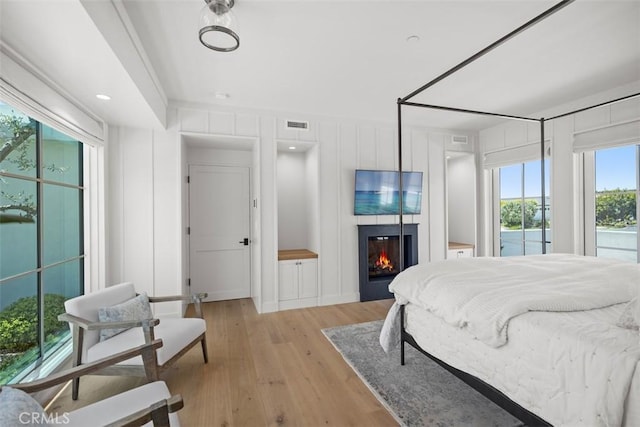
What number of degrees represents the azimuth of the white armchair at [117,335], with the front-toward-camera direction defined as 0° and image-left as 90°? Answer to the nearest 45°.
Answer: approximately 315°

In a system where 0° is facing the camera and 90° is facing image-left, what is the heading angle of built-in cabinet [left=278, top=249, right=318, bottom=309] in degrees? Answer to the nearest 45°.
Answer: approximately 0°

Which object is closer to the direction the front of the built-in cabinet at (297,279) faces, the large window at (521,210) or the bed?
the bed

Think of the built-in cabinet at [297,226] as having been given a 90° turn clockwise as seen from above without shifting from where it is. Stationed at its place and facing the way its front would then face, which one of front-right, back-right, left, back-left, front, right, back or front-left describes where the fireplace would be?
back

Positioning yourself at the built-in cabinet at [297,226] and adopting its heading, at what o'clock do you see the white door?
The white door is roughly at 3 o'clock from the built-in cabinet.

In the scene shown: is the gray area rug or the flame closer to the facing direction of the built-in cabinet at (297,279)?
the gray area rug

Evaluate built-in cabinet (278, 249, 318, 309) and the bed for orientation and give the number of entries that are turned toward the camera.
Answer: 1

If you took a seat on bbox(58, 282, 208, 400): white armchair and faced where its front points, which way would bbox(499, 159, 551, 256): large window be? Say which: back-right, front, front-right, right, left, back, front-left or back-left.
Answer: front-left

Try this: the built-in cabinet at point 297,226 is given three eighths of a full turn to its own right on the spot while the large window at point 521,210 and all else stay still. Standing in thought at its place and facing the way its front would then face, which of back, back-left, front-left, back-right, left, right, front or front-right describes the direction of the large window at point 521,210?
back-right

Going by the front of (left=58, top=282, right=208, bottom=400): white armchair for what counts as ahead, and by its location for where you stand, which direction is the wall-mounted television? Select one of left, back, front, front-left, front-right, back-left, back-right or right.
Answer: front-left

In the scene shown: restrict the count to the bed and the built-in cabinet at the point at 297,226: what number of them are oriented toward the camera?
1
